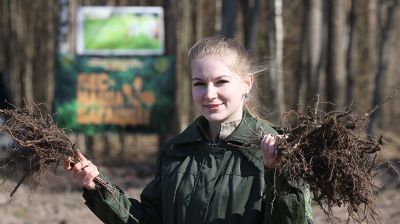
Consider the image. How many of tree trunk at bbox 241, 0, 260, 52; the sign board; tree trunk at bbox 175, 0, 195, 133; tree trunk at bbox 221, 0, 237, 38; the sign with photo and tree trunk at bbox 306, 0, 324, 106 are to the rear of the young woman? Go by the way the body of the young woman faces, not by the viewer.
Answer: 6

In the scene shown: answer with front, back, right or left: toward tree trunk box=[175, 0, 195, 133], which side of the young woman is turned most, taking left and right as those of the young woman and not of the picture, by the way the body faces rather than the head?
back

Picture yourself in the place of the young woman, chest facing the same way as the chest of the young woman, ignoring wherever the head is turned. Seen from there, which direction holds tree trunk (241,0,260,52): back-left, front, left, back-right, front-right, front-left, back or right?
back

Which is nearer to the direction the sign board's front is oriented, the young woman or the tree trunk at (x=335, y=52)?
the young woman

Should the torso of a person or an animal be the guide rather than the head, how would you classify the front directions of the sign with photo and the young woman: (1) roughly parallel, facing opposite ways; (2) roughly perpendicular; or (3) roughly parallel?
roughly parallel

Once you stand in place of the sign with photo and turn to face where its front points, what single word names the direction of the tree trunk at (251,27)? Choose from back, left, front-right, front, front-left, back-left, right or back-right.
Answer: left

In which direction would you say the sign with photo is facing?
toward the camera

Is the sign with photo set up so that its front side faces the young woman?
yes

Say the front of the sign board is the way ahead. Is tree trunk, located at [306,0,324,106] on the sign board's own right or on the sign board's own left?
on the sign board's own left

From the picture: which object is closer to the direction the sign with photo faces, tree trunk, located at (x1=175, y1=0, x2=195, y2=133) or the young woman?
the young woman

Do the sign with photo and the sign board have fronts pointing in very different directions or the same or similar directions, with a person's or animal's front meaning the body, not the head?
same or similar directions

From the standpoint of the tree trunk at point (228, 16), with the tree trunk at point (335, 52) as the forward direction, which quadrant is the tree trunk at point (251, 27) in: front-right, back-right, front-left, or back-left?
front-left

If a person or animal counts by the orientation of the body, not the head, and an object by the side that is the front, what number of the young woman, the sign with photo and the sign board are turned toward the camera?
3

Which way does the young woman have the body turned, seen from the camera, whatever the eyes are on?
toward the camera
